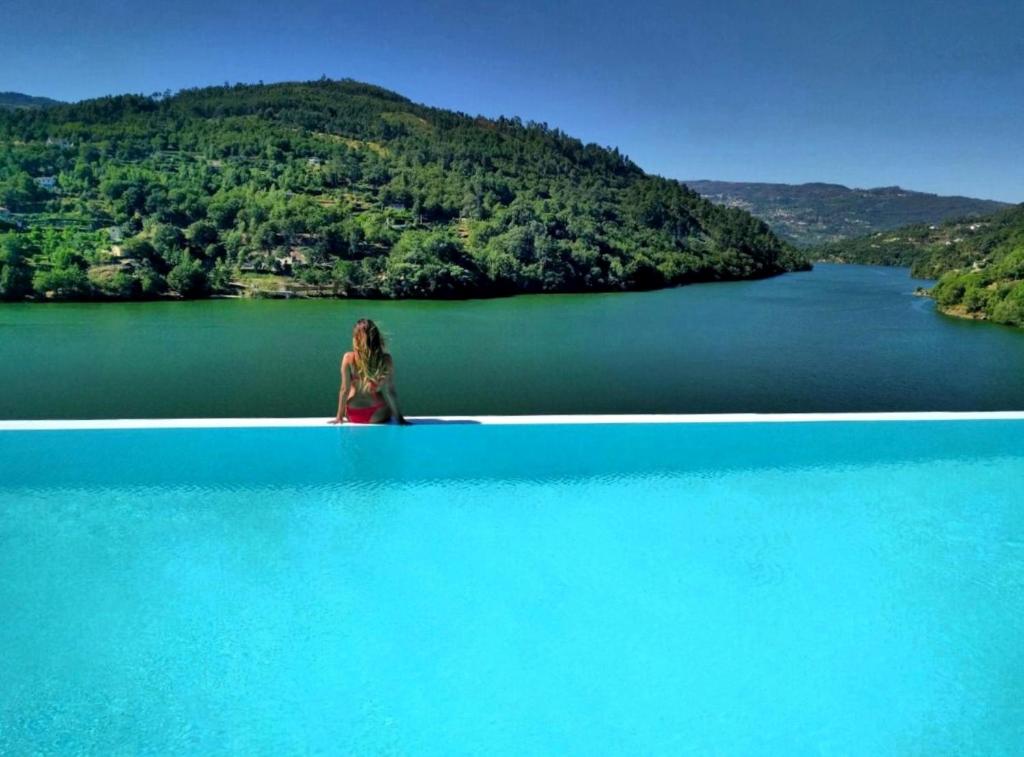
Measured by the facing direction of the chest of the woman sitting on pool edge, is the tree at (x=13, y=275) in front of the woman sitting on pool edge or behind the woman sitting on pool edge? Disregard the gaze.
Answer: in front

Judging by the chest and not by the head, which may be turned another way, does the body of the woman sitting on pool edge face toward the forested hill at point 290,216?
yes

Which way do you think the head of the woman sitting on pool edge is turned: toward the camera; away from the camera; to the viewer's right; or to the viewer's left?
away from the camera

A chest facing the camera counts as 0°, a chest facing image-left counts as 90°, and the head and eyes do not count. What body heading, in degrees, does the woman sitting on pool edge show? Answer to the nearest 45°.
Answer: approximately 180°

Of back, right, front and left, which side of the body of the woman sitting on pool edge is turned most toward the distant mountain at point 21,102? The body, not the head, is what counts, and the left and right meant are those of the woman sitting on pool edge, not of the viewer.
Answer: front
